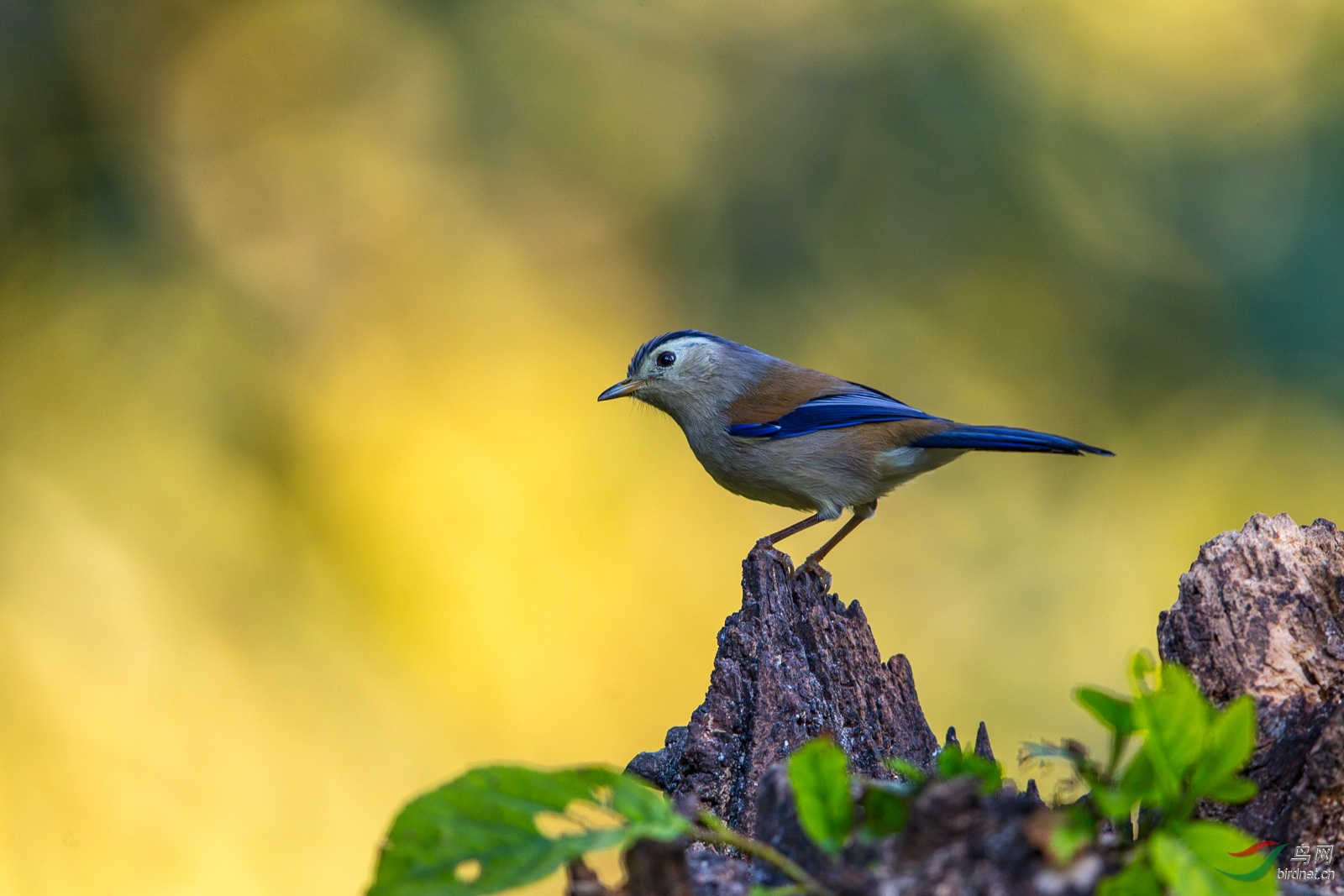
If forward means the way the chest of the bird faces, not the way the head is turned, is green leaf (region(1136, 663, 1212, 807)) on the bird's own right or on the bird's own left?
on the bird's own left

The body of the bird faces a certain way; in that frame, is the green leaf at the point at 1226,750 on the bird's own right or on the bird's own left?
on the bird's own left

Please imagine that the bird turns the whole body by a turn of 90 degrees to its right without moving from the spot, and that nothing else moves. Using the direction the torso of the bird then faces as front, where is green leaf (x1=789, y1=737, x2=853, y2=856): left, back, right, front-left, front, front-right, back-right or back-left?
back

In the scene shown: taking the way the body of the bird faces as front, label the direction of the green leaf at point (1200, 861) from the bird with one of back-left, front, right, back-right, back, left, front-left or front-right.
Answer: left

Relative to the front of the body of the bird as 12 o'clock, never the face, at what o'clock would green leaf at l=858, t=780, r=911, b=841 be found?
The green leaf is roughly at 9 o'clock from the bird.

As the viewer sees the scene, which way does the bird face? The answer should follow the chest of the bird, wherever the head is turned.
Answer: to the viewer's left

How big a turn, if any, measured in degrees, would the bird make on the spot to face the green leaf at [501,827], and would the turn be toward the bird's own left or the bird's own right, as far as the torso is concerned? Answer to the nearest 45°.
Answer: approximately 90° to the bird's own left
